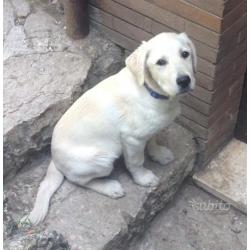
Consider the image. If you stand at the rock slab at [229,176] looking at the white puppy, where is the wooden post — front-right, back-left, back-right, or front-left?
front-right

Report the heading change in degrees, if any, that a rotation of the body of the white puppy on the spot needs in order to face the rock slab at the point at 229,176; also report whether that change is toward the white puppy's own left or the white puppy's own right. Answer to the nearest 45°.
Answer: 0° — it already faces it

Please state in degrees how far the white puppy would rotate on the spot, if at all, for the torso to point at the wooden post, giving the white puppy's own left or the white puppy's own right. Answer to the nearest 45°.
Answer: approximately 90° to the white puppy's own left

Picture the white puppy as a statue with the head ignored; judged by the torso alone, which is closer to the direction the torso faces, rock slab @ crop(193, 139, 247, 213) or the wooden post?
the rock slab

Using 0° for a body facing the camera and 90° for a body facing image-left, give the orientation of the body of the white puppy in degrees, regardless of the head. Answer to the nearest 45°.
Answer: approximately 270°

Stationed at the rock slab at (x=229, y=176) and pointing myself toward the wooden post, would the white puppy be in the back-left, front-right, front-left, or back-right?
front-left
